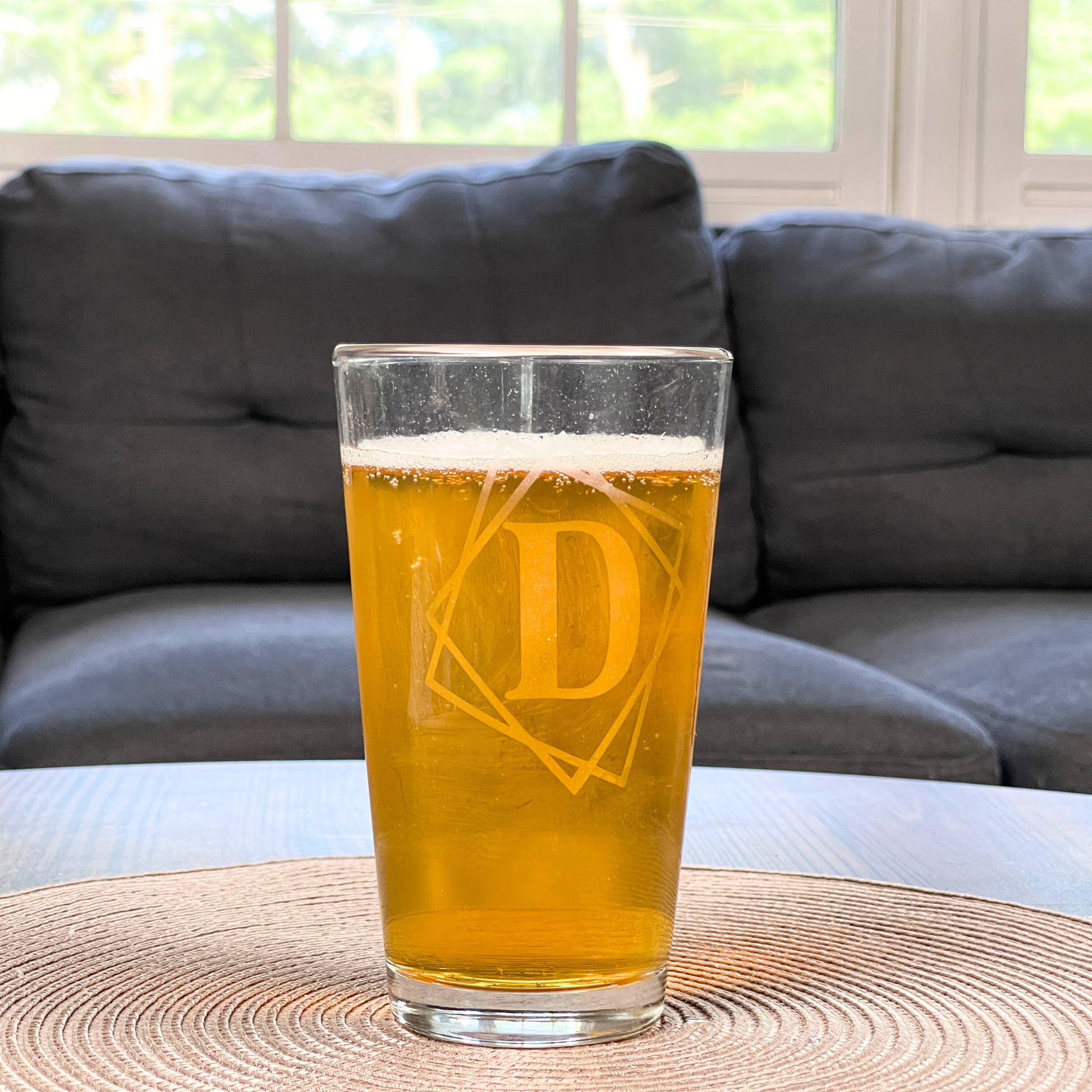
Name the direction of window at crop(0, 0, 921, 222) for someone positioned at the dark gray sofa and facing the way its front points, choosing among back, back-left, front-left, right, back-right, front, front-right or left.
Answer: back

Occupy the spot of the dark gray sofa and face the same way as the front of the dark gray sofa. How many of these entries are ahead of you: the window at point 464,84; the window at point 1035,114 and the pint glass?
1

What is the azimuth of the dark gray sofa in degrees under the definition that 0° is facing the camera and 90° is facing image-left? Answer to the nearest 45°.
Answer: approximately 0°

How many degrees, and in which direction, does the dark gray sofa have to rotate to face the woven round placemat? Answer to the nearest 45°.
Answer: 0° — it already faces it

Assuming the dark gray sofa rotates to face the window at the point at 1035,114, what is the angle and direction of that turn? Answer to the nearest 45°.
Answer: approximately 135° to its left

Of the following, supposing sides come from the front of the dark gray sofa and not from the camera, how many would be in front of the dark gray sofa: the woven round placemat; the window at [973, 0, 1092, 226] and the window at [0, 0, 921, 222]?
1

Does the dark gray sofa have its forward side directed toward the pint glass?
yes

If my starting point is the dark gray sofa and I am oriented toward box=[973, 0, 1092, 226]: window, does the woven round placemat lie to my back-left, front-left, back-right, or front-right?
back-right
